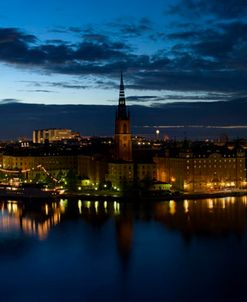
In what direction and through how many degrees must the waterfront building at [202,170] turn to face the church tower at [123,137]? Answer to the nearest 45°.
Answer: approximately 90° to its right

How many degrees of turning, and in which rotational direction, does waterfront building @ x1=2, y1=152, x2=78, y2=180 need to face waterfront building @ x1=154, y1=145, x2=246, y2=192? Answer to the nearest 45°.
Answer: approximately 45° to its left

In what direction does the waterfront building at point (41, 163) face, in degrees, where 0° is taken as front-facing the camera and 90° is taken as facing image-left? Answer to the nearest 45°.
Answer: approximately 0°

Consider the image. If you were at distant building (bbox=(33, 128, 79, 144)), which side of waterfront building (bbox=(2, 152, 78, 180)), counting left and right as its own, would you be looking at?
back

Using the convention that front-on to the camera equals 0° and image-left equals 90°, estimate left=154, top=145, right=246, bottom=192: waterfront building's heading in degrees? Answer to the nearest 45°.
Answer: approximately 0°

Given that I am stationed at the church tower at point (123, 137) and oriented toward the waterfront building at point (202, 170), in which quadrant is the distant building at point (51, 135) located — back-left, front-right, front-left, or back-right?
back-left

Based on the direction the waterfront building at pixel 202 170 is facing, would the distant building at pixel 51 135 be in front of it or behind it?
behind

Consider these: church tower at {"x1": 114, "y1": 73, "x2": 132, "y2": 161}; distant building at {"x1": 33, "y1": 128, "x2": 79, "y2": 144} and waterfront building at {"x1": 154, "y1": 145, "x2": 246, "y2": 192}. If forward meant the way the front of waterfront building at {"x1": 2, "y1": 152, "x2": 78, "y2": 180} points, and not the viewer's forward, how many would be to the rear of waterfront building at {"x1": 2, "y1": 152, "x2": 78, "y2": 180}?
1

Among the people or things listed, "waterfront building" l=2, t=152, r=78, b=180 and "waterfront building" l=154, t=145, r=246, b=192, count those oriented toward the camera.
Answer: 2
